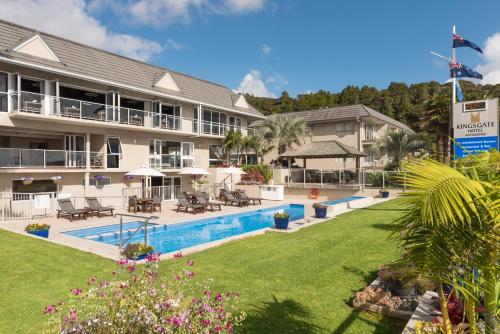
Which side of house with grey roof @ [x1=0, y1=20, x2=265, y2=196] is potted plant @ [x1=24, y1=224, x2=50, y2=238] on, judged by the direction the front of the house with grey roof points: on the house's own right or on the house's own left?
on the house's own right

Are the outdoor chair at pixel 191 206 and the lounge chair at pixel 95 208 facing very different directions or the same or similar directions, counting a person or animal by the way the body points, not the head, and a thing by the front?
same or similar directions

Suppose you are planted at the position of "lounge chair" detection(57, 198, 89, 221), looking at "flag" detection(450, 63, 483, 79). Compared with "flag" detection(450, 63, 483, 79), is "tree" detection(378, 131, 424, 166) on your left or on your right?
left

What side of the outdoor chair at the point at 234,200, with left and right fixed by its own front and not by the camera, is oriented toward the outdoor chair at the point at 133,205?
right

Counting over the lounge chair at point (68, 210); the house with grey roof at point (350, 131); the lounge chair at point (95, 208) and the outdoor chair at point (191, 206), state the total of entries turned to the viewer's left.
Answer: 0

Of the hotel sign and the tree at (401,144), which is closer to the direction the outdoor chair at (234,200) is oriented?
the hotel sign

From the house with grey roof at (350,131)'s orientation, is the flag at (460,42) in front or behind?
in front

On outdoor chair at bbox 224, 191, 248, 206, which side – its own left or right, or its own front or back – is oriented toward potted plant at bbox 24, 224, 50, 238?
right

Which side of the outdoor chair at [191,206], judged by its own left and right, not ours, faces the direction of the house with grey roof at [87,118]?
back

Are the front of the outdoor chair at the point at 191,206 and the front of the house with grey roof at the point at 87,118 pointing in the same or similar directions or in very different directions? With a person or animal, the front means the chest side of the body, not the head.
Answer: same or similar directions

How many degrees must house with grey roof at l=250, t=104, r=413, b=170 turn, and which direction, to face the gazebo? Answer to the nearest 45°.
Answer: approximately 45° to its right

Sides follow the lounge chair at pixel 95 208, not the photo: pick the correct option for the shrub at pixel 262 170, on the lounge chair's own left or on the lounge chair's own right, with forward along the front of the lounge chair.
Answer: on the lounge chair's own left

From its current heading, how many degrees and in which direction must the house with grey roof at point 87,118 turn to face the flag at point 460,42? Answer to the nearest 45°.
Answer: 0° — it already faces it

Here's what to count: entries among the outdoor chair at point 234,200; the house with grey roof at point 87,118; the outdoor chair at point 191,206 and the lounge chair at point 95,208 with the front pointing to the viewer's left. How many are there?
0

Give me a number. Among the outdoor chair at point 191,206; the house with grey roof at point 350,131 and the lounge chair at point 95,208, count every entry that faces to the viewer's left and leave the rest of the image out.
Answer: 0
